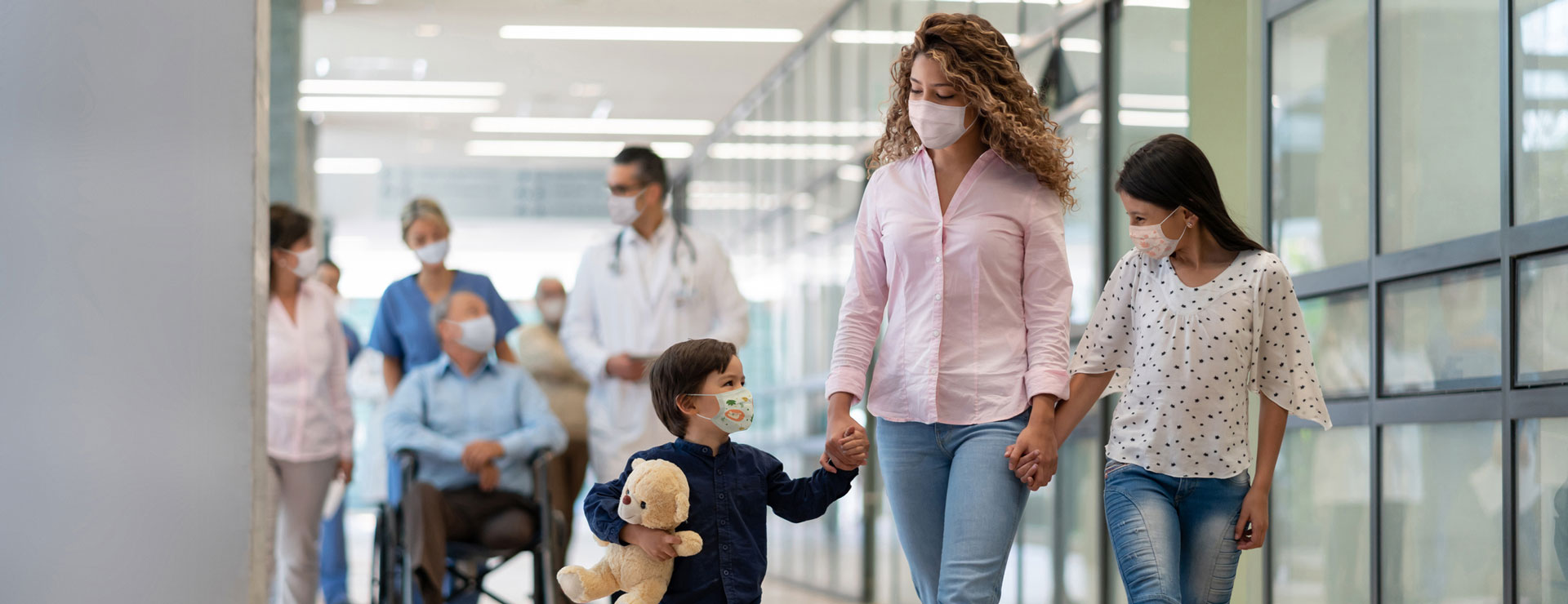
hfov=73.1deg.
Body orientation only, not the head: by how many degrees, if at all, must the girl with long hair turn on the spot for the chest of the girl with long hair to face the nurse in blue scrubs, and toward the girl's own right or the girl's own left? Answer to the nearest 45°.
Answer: approximately 135° to the girl's own right

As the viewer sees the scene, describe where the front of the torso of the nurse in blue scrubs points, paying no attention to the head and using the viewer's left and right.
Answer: facing the viewer

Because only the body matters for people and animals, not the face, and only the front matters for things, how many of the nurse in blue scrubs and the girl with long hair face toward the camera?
2

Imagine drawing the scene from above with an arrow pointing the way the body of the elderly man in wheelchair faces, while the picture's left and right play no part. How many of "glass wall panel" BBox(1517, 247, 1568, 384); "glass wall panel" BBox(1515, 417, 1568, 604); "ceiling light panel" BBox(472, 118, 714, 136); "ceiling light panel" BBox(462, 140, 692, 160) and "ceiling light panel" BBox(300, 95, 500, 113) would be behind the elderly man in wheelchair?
3

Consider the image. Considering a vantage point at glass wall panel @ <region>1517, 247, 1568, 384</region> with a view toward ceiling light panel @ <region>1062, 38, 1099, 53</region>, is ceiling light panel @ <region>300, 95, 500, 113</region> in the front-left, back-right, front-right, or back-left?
front-left

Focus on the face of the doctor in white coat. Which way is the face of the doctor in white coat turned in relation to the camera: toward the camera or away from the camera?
toward the camera

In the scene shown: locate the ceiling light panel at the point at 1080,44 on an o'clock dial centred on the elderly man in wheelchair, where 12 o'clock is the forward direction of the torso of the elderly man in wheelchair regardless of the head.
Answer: The ceiling light panel is roughly at 9 o'clock from the elderly man in wheelchair.

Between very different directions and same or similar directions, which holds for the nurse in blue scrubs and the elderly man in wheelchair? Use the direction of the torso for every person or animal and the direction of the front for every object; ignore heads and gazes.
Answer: same or similar directions

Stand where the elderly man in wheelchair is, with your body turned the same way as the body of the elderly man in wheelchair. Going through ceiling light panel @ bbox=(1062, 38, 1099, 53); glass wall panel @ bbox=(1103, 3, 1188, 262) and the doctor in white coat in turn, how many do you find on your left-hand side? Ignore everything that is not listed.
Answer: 3

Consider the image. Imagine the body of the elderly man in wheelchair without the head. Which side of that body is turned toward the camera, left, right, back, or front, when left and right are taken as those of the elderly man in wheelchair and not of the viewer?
front

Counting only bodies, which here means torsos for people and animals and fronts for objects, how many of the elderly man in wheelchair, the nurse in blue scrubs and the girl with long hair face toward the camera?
3

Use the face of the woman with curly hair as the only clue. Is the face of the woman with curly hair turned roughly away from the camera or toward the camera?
toward the camera

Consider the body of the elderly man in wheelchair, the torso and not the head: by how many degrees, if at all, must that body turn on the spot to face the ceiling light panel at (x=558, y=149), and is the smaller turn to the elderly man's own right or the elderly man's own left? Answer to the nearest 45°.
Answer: approximately 180°
